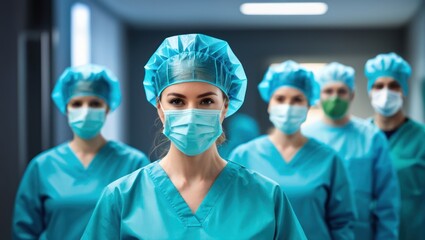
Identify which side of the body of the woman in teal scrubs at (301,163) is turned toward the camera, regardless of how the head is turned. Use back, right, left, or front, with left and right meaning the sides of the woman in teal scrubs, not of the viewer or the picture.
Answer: front

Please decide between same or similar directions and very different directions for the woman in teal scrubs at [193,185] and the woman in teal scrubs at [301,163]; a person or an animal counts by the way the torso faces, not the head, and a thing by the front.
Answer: same or similar directions

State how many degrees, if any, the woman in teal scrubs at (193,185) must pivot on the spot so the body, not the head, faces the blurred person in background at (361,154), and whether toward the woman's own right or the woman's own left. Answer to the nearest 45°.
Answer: approximately 135° to the woman's own left

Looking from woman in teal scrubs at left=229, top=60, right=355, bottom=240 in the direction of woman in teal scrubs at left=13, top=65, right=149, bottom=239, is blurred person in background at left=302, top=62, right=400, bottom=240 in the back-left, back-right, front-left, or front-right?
back-right

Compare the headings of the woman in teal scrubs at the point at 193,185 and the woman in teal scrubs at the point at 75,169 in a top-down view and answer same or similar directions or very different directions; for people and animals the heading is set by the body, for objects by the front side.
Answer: same or similar directions

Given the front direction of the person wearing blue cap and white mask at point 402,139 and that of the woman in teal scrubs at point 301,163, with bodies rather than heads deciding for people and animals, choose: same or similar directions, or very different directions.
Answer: same or similar directions

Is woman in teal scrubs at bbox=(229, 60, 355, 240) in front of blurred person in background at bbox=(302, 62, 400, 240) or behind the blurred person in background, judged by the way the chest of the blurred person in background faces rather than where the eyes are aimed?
in front

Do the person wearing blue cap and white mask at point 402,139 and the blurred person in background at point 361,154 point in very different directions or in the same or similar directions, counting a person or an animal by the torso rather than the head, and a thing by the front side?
same or similar directions

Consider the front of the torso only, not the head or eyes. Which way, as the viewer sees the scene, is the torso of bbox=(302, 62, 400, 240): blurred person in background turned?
toward the camera

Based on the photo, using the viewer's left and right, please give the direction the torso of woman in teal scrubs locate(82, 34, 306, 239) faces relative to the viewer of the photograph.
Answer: facing the viewer

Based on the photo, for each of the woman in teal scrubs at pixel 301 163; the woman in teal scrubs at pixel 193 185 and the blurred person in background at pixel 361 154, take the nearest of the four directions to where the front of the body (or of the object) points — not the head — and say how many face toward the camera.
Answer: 3

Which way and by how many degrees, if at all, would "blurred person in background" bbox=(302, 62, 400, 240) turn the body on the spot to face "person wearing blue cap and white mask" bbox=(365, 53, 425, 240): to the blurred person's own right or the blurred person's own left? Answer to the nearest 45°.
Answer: approximately 135° to the blurred person's own left

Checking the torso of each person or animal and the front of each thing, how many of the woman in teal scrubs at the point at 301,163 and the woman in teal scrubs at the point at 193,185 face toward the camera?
2

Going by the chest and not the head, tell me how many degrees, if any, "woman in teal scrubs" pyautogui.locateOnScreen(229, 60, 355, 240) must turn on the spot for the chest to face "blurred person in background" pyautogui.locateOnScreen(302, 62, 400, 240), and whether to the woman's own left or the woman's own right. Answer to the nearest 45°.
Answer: approximately 135° to the woman's own left

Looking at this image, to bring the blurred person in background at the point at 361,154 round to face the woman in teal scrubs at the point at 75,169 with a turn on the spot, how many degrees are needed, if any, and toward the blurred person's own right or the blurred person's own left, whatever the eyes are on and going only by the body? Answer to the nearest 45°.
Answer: approximately 45° to the blurred person's own right
